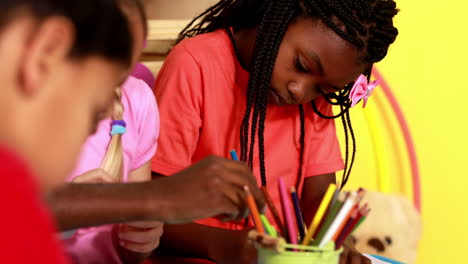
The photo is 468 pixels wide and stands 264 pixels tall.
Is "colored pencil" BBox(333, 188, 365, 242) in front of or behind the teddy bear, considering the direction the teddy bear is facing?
in front

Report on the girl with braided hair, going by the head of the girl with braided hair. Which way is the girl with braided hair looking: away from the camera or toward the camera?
toward the camera

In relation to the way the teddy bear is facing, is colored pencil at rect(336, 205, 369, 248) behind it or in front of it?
in front

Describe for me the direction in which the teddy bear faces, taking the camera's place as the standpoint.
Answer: facing the viewer and to the left of the viewer
